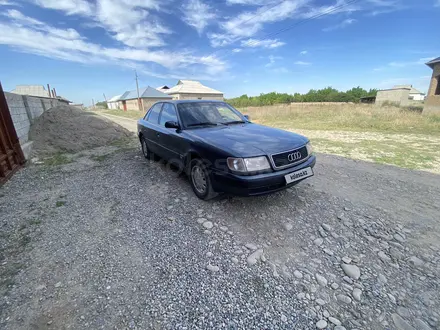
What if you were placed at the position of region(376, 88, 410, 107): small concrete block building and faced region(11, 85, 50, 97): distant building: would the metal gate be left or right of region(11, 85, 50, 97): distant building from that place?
left

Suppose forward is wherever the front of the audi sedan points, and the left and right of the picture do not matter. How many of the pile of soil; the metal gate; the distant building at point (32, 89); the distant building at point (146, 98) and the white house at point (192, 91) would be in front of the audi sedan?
0

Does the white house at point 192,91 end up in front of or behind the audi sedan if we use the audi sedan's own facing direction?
behind

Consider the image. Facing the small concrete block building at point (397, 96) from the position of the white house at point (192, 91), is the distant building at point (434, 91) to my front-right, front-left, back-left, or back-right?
front-right

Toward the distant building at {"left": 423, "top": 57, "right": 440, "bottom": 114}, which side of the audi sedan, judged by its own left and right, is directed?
left

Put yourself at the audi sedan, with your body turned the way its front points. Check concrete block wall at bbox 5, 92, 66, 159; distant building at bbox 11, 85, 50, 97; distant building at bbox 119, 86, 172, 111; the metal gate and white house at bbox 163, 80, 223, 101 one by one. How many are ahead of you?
0

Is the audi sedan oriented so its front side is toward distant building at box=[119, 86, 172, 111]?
no

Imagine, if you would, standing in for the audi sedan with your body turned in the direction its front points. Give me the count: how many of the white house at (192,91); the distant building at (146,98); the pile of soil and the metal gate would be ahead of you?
0

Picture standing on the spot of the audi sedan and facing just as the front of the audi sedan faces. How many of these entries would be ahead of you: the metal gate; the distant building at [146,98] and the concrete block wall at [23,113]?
0

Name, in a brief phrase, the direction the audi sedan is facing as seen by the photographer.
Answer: facing the viewer and to the right of the viewer

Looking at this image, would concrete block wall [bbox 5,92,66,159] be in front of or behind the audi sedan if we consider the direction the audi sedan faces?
behind

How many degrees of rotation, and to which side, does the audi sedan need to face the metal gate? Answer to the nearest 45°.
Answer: approximately 135° to its right

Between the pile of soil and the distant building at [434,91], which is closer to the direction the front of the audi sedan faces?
the distant building

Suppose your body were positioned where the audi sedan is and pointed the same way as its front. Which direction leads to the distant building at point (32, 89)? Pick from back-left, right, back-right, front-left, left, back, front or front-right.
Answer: back

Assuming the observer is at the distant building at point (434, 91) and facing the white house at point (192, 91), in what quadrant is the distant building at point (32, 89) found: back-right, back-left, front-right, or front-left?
front-left

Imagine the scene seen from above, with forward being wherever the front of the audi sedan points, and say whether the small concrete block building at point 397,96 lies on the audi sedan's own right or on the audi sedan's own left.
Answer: on the audi sedan's own left

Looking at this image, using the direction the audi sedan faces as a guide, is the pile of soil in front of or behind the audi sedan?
behind

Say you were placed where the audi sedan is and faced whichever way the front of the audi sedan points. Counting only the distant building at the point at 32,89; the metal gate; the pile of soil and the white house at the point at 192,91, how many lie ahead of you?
0
